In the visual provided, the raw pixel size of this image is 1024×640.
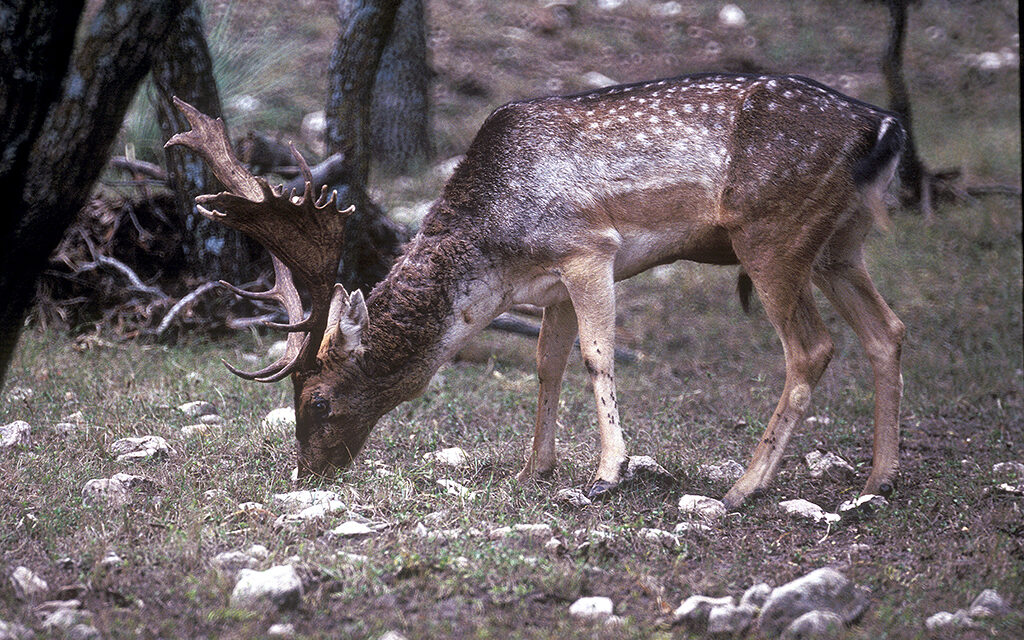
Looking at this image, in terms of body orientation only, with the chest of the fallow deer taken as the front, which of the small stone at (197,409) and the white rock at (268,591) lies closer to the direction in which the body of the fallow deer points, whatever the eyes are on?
the small stone

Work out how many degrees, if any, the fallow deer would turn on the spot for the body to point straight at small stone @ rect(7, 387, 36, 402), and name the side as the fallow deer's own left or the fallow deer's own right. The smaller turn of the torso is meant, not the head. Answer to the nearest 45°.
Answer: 0° — it already faces it

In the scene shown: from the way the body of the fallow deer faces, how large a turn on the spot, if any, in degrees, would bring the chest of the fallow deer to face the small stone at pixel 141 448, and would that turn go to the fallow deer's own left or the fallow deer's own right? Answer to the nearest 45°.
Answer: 0° — it already faces it

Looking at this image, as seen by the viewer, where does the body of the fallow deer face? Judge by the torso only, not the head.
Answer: to the viewer's left

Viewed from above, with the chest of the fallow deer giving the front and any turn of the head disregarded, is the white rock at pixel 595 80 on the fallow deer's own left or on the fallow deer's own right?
on the fallow deer's own right

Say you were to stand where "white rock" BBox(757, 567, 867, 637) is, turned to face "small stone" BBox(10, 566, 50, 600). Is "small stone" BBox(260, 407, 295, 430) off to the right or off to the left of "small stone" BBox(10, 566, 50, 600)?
right

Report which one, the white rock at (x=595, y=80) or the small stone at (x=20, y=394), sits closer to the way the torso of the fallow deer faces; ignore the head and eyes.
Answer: the small stone
